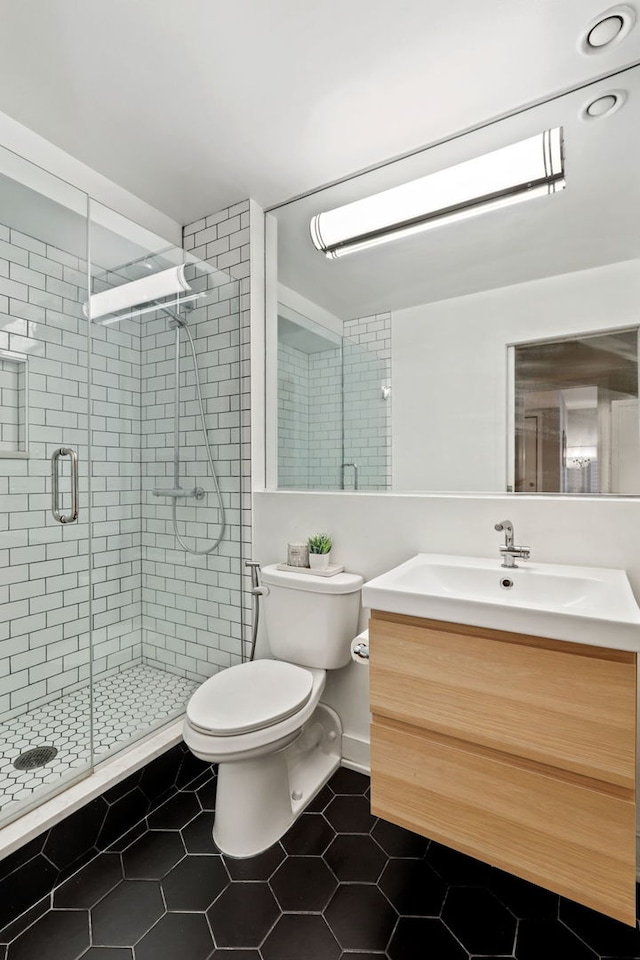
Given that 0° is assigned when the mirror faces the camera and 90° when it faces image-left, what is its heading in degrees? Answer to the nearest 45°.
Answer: approximately 45°

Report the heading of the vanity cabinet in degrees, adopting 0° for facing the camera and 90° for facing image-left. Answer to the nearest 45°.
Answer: approximately 45°

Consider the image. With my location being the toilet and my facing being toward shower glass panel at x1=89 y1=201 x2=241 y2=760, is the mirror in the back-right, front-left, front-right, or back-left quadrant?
back-right

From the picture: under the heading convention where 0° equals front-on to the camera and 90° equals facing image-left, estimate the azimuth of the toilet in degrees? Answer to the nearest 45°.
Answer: approximately 45°

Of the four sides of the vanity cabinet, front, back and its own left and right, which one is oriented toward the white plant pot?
right
